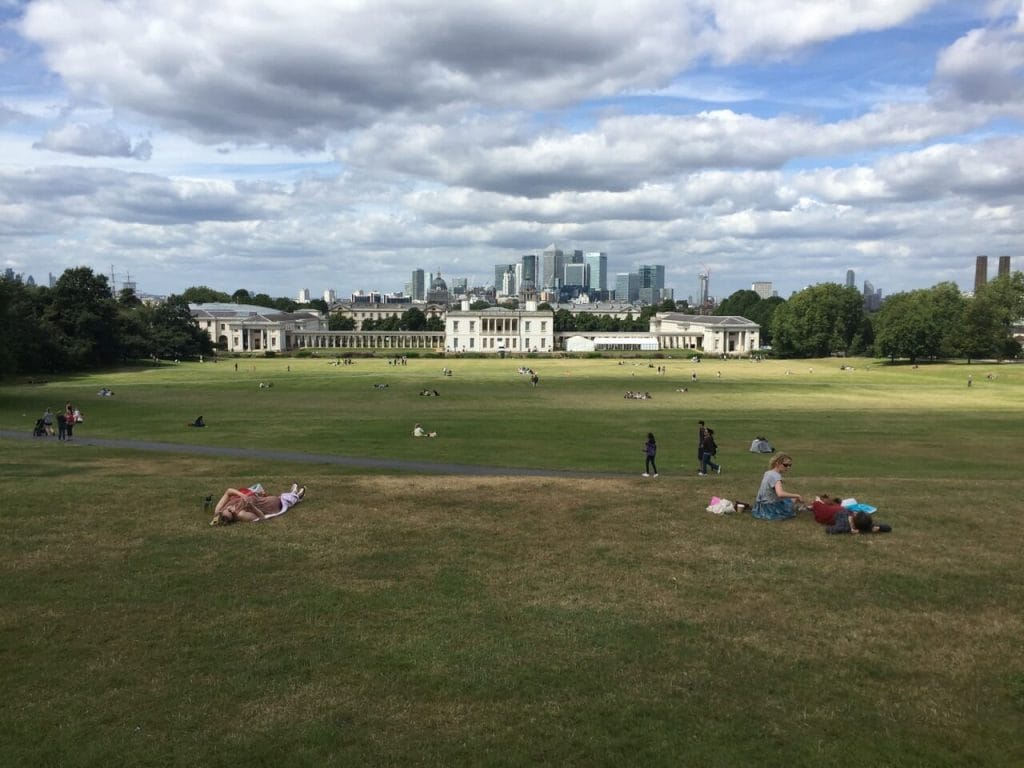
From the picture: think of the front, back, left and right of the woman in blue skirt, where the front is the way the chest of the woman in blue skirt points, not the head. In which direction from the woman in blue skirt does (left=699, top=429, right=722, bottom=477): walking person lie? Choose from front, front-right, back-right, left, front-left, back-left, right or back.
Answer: left

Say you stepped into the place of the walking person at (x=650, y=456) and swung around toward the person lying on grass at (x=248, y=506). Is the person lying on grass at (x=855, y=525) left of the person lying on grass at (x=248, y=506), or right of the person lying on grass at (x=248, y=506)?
left

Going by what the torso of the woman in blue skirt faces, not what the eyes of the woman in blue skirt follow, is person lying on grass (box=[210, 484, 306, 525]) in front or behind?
behind

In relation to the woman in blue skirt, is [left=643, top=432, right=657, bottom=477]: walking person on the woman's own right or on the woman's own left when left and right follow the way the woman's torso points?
on the woman's own left

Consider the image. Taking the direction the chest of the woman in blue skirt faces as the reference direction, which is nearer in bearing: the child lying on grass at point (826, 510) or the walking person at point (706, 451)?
the child lying on grass

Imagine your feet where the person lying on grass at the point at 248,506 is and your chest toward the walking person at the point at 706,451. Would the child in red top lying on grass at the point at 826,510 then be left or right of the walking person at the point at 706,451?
right

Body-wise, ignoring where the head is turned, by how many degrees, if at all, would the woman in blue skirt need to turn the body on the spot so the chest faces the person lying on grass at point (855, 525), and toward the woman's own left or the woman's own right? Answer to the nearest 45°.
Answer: approximately 45° to the woman's own right

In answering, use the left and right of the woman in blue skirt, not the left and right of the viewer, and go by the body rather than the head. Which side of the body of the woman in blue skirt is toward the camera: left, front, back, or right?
right

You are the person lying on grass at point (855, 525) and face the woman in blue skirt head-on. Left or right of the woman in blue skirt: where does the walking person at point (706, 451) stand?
right

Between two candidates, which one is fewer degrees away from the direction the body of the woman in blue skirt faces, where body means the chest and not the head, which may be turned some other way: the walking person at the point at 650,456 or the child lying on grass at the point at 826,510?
the child lying on grass
